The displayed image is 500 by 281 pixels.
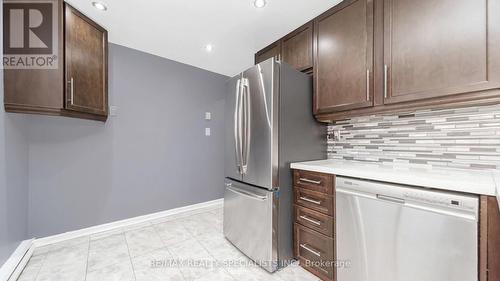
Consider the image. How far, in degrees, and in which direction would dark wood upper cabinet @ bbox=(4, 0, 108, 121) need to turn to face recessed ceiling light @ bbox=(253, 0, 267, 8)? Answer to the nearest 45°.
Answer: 0° — it already faces it

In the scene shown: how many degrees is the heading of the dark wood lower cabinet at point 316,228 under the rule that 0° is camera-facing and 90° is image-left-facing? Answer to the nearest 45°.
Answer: approximately 45°

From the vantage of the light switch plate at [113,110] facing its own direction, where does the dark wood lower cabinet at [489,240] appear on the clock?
The dark wood lower cabinet is roughly at 11 o'clock from the light switch plate.

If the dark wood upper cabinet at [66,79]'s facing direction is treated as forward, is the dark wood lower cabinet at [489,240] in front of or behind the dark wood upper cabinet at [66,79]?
in front

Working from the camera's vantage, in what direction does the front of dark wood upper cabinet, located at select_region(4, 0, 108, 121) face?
facing the viewer and to the right of the viewer

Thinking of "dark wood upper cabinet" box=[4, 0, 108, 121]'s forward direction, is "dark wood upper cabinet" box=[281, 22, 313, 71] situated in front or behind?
in front

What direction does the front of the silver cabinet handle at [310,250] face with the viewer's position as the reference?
facing the viewer and to the left of the viewer

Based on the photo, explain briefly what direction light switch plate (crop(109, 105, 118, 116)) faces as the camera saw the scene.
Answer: facing the viewer

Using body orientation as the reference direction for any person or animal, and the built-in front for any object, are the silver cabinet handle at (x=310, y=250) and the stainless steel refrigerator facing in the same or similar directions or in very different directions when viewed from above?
same or similar directions

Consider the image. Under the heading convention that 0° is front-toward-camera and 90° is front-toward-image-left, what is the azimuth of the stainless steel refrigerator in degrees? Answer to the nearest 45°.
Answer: approximately 45°
